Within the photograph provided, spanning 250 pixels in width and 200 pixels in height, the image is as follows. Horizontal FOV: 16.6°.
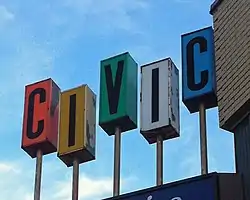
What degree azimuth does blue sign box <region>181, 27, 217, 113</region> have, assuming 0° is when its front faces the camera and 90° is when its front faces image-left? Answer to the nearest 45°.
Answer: approximately 45°

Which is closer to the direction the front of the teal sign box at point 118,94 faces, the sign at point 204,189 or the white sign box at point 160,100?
the sign

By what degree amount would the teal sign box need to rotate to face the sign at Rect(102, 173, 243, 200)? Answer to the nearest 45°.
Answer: approximately 90° to its left

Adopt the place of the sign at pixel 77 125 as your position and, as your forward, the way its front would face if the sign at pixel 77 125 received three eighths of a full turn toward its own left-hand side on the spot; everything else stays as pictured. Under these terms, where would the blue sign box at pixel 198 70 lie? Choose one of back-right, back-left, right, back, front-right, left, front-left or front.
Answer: front-right

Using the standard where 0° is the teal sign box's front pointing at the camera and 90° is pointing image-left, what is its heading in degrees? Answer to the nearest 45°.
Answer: approximately 45°

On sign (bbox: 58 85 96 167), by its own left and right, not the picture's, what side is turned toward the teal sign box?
left

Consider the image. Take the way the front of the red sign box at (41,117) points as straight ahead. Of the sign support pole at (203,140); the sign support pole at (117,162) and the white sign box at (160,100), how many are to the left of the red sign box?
3

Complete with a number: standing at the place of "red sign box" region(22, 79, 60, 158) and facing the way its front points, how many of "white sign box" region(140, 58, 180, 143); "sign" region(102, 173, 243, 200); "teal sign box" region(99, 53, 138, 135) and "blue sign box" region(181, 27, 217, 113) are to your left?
4

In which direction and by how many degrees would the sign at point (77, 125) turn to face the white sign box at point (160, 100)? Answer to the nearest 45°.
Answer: approximately 90° to its left

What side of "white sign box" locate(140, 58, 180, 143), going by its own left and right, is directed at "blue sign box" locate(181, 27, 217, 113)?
left

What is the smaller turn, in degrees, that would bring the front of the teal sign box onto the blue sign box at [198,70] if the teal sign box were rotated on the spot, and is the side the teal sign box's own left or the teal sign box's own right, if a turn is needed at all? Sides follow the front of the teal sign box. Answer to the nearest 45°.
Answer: approximately 90° to the teal sign box's own left
